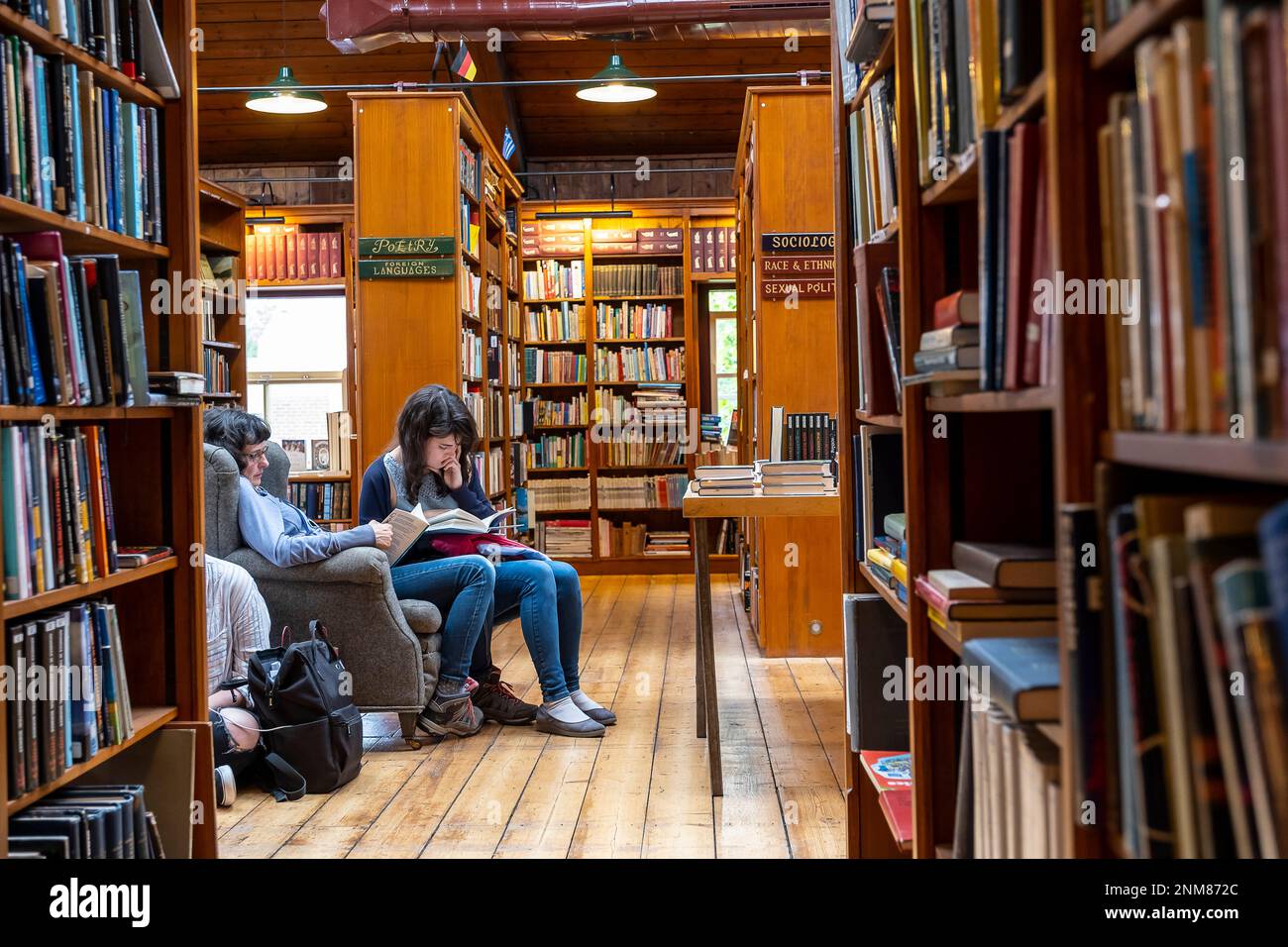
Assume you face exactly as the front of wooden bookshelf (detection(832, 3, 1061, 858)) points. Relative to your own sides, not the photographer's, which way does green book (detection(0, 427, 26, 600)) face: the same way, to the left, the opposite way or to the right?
the opposite way

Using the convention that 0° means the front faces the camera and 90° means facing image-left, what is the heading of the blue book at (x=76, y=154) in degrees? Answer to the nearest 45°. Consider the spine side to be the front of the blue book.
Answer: approximately 270°

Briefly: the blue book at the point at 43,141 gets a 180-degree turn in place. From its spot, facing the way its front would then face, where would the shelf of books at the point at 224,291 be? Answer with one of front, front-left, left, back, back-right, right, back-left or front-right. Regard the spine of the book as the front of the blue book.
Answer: right

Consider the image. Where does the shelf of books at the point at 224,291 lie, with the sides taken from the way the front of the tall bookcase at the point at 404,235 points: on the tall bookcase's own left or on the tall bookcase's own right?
on the tall bookcase's own left

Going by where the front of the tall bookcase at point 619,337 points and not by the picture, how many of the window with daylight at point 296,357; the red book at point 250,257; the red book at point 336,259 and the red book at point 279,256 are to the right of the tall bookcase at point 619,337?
4

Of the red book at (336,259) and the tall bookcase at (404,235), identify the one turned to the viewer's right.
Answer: the tall bookcase

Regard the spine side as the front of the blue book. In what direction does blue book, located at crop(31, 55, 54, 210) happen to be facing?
to the viewer's right

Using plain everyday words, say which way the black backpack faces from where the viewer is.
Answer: facing the viewer and to the right of the viewer
